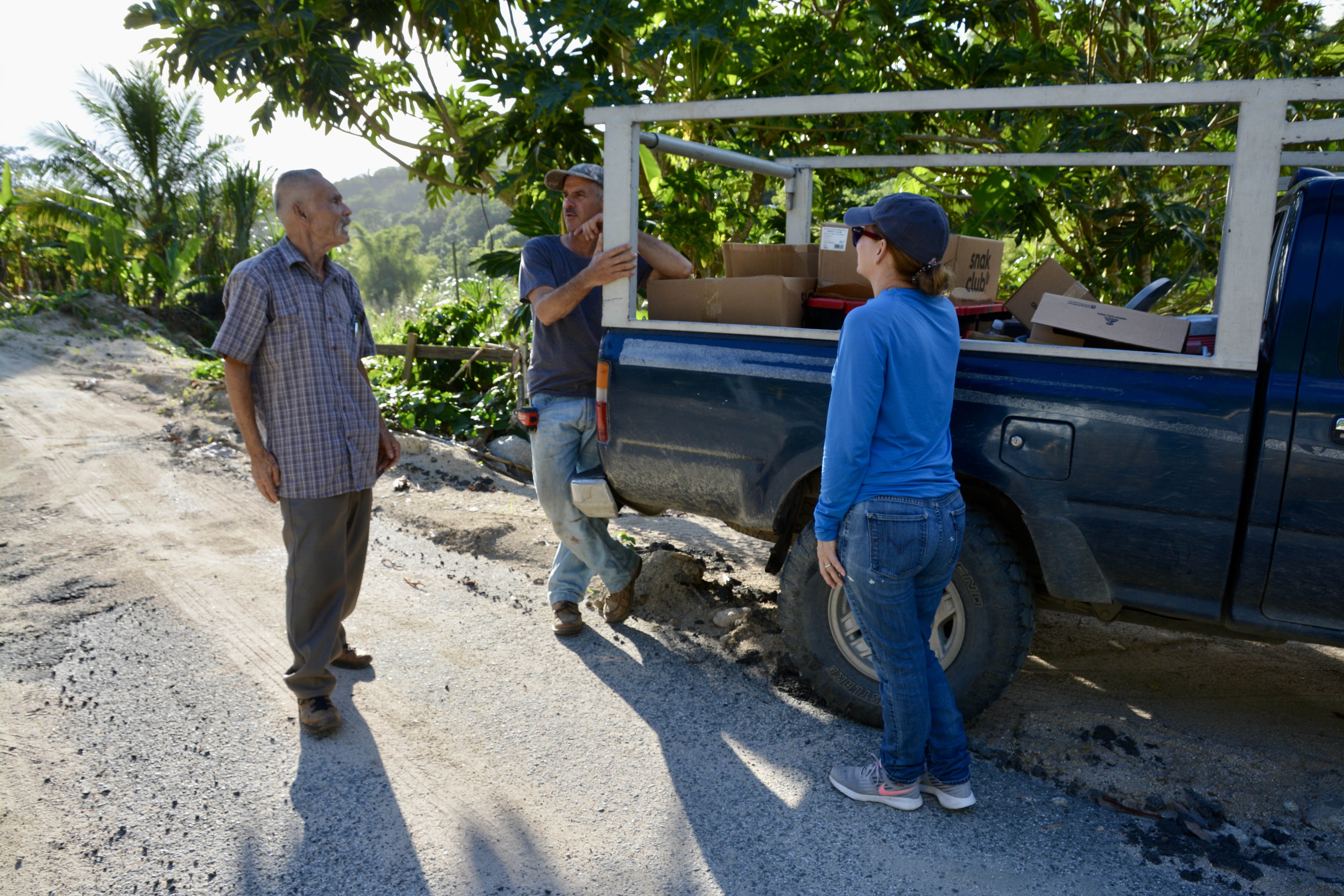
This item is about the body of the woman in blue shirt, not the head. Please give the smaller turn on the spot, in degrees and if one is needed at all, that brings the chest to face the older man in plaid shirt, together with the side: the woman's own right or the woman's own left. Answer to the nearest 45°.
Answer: approximately 45° to the woman's own left

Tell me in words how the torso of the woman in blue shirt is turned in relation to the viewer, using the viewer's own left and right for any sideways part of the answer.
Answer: facing away from the viewer and to the left of the viewer

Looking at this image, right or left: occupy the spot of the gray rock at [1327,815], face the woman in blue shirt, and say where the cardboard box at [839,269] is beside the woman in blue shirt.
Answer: right

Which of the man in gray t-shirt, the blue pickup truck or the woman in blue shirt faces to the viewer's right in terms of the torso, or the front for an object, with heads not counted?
the blue pickup truck

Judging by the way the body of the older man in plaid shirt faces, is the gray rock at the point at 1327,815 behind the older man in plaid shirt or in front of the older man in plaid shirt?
in front

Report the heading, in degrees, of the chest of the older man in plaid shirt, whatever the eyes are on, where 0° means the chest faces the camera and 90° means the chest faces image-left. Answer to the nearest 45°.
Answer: approximately 315°

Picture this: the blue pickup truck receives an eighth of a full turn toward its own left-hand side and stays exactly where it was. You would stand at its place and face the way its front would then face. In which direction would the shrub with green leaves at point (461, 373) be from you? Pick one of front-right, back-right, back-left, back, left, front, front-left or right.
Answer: left

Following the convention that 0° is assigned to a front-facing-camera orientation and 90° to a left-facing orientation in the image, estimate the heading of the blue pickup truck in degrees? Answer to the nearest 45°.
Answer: approximately 270°

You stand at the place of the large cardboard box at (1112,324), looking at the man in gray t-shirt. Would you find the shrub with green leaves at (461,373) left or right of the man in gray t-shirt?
right

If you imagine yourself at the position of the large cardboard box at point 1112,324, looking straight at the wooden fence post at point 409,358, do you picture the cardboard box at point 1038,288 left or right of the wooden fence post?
right

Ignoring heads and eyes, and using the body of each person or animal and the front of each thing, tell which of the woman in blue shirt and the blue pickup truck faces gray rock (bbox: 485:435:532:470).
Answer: the woman in blue shirt

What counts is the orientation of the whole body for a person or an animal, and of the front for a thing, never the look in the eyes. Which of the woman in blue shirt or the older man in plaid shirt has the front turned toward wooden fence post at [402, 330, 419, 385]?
the woman in blue shirt
